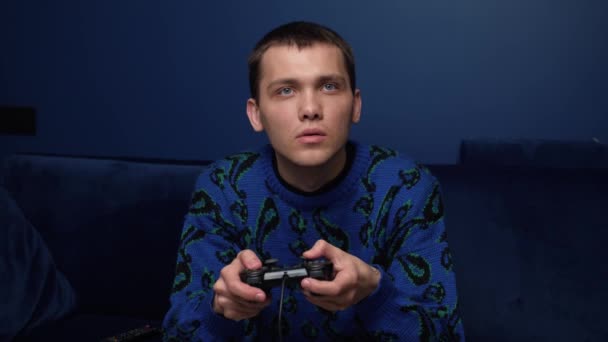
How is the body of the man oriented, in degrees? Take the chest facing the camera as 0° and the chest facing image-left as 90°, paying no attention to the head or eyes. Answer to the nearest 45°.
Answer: approximately 0°
